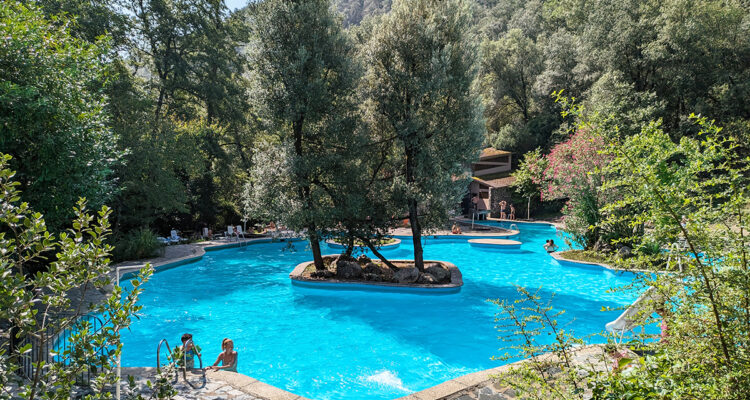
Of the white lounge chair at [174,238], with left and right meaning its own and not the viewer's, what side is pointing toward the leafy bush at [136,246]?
right

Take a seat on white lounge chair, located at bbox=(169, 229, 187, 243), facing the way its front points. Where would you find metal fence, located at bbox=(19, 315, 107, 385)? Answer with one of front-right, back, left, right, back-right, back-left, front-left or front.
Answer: right

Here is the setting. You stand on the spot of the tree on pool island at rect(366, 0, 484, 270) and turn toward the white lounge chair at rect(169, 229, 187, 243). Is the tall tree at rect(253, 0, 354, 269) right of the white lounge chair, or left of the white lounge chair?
left

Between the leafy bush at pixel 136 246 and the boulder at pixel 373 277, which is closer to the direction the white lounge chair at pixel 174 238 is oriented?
the boulder
